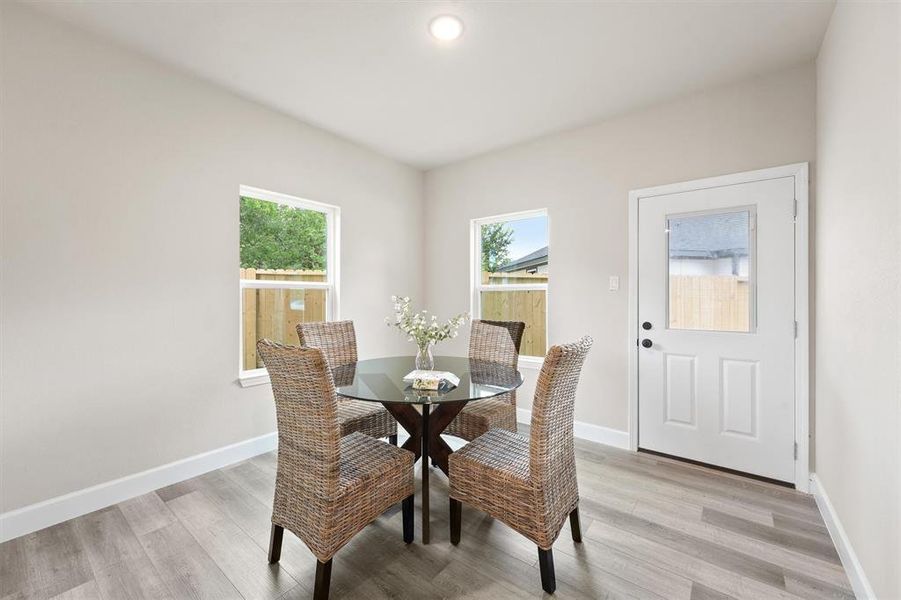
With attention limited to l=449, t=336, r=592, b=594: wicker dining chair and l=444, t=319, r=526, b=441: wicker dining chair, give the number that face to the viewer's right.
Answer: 0

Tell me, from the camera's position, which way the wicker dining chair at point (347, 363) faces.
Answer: facing the viewer and to the right of the viewer

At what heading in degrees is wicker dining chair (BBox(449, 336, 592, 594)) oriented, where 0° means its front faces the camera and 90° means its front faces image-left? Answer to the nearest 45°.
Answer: approximately 135°

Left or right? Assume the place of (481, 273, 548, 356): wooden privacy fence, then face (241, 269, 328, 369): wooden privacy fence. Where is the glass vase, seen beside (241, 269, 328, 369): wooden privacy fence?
left

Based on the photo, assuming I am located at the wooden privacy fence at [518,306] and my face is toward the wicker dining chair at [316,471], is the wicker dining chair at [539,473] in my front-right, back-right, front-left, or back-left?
front-left

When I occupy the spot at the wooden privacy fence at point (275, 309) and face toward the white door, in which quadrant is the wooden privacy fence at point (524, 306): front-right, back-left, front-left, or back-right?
front-left

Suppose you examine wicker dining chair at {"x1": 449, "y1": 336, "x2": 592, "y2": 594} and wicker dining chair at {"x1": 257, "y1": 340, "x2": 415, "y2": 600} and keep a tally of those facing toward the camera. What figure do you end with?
0

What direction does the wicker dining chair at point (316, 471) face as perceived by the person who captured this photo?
facing away from the viewer and to the right of the viewer

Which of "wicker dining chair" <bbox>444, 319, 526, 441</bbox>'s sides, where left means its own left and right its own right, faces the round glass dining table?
front

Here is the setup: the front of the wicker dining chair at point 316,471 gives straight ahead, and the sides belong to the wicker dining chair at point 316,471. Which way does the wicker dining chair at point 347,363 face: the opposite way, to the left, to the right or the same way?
to the right

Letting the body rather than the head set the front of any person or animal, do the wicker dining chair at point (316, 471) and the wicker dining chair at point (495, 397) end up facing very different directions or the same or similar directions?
very different directions

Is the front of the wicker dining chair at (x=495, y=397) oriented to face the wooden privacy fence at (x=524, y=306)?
no

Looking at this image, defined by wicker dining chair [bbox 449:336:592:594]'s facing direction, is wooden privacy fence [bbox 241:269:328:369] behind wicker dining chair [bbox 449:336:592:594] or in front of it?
in front

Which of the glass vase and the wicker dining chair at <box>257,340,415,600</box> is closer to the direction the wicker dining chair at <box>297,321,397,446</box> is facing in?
the glass vase

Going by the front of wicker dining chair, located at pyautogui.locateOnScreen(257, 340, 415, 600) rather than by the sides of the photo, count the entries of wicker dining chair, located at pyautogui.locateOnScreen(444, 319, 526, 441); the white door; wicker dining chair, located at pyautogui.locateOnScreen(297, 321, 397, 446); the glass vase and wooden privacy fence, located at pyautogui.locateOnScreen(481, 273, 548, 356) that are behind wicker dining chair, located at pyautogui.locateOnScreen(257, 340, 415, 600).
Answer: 0

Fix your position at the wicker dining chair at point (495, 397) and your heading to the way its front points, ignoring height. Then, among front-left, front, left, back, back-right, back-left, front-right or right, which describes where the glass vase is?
front

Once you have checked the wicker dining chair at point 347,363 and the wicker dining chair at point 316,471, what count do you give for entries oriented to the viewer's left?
0

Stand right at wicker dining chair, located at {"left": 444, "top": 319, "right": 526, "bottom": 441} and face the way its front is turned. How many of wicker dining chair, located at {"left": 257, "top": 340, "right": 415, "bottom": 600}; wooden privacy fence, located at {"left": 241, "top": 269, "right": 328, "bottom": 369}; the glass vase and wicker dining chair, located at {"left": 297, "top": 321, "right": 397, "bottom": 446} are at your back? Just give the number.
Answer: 0

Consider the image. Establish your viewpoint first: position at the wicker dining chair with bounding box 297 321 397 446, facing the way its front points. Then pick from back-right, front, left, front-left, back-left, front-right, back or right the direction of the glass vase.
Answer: front

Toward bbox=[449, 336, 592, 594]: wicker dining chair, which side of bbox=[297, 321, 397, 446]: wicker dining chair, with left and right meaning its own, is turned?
front

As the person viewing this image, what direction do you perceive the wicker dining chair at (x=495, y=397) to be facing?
facing the viewer and to the left of the viewer
